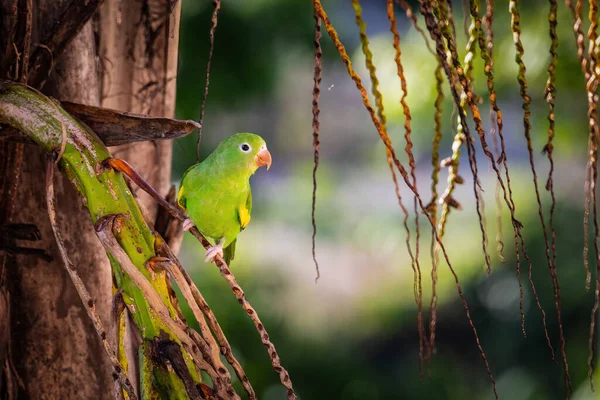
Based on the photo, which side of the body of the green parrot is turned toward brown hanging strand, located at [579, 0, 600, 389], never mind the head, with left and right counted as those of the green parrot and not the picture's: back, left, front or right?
left

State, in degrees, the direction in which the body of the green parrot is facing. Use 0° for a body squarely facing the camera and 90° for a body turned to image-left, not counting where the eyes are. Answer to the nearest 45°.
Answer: approximately 315°
